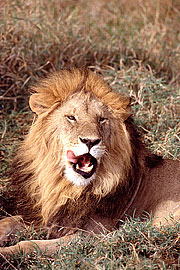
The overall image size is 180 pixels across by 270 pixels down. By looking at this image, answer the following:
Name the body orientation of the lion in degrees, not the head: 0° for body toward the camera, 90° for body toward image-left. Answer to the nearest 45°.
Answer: approximately 45°
